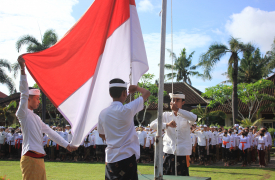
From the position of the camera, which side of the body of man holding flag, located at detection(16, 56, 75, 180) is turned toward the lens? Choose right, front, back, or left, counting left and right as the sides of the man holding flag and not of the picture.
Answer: right

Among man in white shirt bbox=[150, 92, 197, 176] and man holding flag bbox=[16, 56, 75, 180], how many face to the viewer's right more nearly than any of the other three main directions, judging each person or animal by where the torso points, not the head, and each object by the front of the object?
1

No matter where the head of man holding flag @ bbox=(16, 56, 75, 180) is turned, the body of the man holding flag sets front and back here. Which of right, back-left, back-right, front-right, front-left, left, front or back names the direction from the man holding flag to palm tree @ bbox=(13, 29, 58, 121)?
left

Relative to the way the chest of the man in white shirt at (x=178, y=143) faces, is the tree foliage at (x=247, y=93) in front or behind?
behind

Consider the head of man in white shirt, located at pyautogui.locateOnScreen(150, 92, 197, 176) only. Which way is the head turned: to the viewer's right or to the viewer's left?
to the viewer's left

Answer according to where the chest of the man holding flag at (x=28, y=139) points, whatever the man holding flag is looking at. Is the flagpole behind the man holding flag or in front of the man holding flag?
in front

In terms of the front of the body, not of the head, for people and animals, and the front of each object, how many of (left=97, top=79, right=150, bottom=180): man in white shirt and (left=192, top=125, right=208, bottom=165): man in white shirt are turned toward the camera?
1

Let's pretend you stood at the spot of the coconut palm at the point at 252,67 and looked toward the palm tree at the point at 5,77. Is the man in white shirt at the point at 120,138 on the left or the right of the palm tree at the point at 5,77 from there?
left

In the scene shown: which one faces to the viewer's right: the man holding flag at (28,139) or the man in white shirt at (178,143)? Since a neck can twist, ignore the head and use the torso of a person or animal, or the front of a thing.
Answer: the man holding flag

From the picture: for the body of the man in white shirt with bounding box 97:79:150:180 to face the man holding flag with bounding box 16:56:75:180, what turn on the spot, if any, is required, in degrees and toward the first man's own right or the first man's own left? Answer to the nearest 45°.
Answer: approximately 90° to the first man's own left
